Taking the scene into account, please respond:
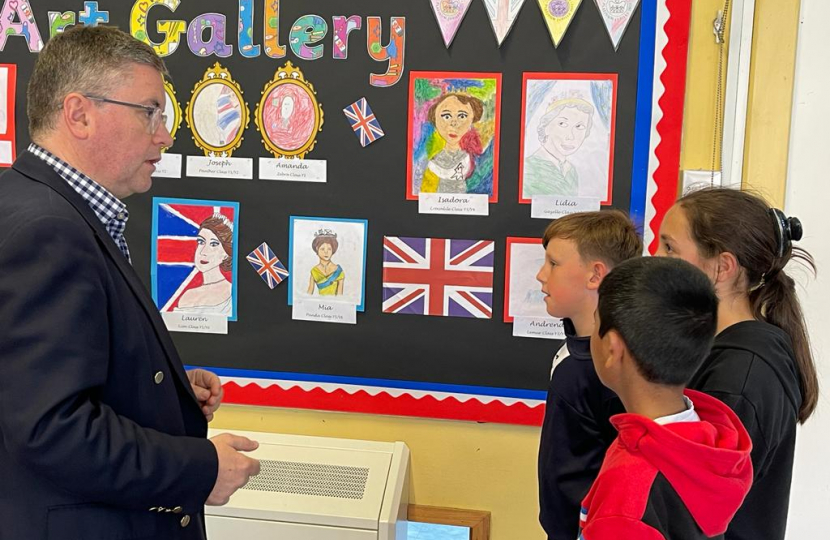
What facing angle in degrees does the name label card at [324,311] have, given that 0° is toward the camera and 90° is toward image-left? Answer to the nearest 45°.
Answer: approximately 0°

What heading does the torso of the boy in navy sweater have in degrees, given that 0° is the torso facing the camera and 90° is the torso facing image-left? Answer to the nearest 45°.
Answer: approximately 90°

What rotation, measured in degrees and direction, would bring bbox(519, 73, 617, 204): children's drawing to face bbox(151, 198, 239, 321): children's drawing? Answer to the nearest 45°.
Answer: approximately 90° to its right

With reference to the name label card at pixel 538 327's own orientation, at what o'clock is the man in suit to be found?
The man in suit is roughly at 1 o'clock from the name label card.

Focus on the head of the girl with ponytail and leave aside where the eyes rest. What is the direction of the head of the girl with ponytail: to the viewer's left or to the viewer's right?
to the viewer's left

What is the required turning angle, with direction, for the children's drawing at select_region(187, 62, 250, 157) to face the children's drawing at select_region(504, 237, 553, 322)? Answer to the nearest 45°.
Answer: approximately 90° to its left

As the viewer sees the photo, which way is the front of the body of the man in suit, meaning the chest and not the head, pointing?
to the viewer's right

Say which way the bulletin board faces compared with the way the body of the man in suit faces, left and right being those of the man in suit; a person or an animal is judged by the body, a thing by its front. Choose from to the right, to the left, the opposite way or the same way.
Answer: to the right

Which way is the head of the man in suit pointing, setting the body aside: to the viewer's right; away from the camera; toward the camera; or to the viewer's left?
to the viewer's right
